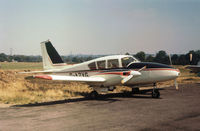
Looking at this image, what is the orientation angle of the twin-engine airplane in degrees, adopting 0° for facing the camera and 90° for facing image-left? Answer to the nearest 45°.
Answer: approximately 315°
